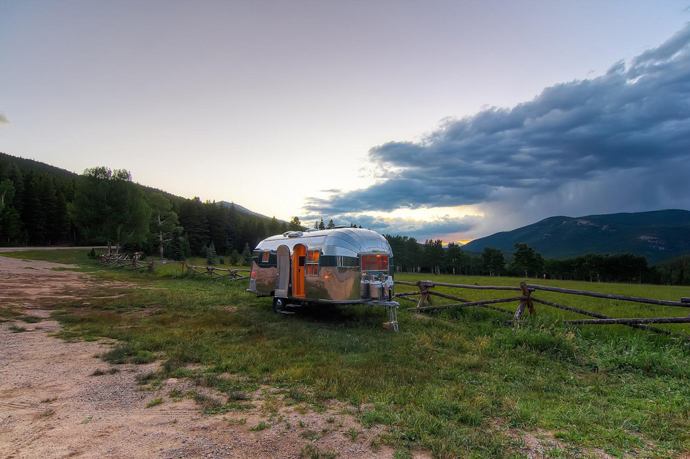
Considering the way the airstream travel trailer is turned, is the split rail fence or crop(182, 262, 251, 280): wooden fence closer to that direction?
the split rail fence

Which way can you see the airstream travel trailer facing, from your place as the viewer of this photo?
facing the viewer and to the right of the viewer

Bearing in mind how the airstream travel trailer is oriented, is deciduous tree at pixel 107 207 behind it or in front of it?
behind

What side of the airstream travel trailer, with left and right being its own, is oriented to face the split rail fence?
front

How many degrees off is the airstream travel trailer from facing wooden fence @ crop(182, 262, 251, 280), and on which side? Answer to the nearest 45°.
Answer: approximately 180°

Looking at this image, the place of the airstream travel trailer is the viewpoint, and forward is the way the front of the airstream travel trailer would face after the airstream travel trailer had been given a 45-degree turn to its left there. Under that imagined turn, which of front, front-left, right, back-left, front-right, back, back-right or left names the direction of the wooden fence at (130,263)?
back-left

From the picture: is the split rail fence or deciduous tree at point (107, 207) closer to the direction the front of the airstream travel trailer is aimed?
the split rail fence
